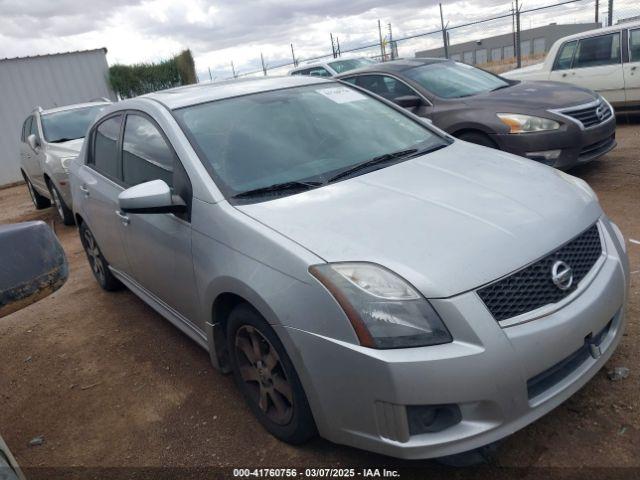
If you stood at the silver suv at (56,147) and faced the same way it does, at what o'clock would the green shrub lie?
The green shrub is roughly at 8 o'clock from the silver suv.

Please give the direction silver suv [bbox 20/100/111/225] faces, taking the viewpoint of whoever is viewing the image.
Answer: facing the viewer and to the right of the viewer

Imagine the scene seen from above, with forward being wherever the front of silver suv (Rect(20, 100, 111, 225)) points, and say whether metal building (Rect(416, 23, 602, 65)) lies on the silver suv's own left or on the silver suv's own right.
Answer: on the silver suv's own left

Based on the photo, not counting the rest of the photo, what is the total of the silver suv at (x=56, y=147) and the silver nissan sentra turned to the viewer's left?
0

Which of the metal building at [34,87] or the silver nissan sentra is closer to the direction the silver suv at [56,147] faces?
the silver nissan sentra

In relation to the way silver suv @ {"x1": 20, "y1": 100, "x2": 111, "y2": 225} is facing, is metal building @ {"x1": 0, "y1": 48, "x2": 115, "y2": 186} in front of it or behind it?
behind

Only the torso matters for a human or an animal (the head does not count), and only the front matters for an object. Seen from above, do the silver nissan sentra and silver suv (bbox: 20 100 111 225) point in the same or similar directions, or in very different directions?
same or similar directions

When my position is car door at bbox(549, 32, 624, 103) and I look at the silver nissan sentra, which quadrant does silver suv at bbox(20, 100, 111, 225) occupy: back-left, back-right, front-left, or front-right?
front-right

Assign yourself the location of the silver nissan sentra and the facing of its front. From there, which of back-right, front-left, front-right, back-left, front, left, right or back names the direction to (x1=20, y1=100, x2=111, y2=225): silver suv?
back

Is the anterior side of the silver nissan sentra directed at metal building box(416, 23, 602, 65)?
no

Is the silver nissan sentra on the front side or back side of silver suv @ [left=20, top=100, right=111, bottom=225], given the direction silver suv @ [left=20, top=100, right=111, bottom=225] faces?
on the front side

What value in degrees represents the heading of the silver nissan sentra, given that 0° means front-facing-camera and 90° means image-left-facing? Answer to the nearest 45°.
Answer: approximately 315°

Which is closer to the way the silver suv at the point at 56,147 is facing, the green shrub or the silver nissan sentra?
the silver nissan sentra

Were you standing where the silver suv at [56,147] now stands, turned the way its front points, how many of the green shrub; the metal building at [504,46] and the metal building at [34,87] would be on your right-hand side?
0

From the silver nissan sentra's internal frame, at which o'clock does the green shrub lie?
The green shrub is roughly at 7 o'clock from the silver nissan sentra.

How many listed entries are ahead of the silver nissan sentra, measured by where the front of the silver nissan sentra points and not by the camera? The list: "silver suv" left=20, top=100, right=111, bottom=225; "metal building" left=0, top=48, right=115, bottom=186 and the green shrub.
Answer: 0

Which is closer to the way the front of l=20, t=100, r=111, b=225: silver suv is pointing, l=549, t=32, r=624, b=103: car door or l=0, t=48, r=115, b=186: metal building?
the car door
